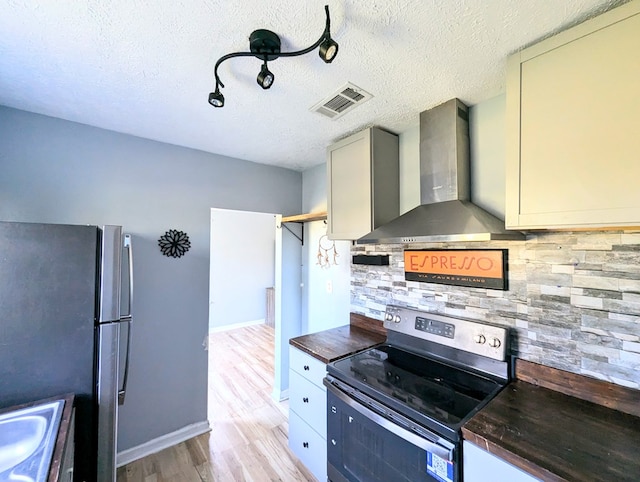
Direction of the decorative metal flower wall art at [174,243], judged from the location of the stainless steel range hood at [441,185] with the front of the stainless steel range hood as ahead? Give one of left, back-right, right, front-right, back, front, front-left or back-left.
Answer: front-right

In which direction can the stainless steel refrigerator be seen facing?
to the viewer's right

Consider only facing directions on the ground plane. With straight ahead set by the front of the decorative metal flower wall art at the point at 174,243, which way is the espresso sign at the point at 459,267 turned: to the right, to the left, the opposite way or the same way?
to the right

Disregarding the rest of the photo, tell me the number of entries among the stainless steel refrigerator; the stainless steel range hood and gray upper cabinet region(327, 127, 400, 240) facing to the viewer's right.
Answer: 1

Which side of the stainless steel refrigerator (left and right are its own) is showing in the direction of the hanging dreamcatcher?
front

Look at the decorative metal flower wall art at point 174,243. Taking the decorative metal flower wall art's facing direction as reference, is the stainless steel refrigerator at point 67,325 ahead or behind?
ahead
